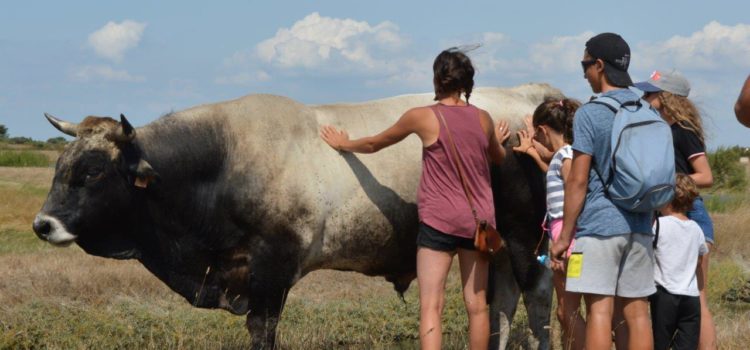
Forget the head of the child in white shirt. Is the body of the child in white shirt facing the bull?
no

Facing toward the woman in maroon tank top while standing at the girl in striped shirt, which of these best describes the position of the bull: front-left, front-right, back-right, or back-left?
front-right

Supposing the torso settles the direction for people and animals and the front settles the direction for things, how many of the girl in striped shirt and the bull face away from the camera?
0

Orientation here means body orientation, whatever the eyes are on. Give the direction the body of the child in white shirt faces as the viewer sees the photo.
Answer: away from the camera

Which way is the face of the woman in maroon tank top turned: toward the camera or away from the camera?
away from the camera

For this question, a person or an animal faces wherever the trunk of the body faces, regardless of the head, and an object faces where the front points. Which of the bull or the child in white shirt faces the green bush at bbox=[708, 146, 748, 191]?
the child in white shirt

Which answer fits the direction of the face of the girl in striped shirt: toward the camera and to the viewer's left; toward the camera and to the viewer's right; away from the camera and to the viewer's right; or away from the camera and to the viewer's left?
away from the camera and to the viewer's left

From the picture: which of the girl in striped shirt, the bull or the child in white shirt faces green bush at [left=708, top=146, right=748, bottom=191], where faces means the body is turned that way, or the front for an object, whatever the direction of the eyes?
the child in white shirt

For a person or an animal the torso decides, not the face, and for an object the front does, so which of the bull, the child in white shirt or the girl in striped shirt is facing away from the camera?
the child in white shirt

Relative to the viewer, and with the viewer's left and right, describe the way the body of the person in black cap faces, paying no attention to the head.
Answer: facing away from the viewer and to the left of the viewer

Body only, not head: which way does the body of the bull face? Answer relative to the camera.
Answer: to the viewer's left

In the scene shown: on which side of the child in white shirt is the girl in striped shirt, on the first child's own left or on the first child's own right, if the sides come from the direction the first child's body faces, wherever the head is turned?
on the first child's own left

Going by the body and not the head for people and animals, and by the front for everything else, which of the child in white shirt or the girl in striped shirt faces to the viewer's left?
the girl in striped shirt

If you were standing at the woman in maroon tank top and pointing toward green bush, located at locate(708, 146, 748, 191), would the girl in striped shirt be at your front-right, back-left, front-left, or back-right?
front-right

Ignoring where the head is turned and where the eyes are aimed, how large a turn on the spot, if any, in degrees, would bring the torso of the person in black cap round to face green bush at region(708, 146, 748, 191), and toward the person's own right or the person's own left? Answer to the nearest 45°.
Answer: approximately 45° to the person's own right
